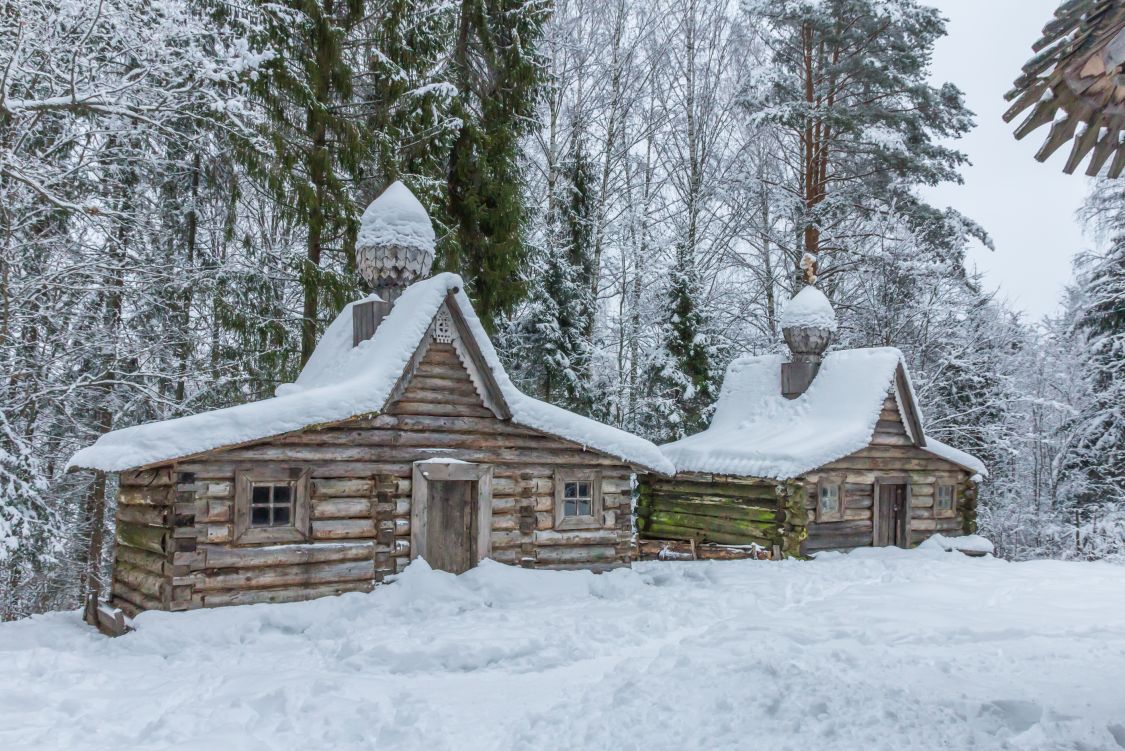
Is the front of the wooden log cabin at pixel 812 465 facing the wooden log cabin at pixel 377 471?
no

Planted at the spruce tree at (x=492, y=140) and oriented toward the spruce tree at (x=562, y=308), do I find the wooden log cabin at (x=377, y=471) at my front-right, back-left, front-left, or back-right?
back-right

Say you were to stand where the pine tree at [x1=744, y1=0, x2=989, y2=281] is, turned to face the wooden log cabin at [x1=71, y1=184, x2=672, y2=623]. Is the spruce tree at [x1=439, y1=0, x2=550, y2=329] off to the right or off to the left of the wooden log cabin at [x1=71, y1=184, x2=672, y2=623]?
right

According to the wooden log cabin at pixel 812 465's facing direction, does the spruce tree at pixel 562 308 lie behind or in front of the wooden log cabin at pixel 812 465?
behind

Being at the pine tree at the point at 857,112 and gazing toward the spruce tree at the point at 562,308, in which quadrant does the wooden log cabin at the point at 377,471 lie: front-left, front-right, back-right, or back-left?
front-left

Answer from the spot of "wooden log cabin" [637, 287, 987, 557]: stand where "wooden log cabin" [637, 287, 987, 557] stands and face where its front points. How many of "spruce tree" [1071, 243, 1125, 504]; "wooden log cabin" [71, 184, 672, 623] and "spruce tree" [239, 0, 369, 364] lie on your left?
1

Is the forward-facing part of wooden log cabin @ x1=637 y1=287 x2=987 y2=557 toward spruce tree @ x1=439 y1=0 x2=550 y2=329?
no

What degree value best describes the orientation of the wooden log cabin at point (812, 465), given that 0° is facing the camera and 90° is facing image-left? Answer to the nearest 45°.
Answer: approximately 315°

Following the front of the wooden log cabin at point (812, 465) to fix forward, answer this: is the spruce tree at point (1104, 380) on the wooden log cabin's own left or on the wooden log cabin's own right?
on the wooden log cabin's own left

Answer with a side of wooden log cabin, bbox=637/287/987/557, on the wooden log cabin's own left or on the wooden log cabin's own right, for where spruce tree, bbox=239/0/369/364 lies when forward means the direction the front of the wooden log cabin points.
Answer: on the wooden log cabin's own right

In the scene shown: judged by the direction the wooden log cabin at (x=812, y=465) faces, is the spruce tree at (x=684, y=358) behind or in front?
behind
